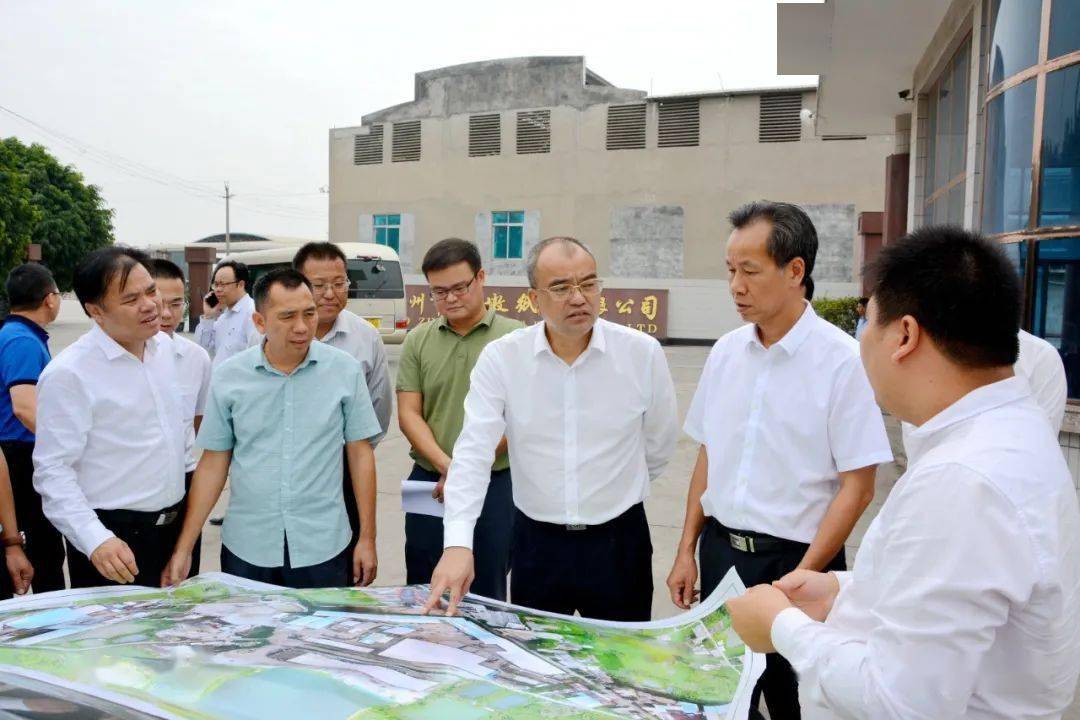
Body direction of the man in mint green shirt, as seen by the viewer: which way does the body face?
toward the camera

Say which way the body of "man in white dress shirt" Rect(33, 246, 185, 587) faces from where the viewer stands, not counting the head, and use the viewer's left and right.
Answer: facing the viewer and to the right of the viewer

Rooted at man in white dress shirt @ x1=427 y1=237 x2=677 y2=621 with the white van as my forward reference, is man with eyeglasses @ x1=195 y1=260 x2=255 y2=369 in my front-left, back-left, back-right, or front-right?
front-left

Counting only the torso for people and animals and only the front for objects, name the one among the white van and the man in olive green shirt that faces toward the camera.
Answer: the man in olive green shirt

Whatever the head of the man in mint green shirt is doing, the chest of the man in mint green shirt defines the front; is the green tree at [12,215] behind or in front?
behind

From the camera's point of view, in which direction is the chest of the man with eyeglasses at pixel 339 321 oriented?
toward the camera

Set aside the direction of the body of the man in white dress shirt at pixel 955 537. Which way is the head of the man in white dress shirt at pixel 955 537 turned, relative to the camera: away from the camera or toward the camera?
away from the camera

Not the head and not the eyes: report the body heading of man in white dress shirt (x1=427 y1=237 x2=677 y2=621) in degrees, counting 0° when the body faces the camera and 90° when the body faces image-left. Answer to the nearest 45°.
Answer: approximately 0°

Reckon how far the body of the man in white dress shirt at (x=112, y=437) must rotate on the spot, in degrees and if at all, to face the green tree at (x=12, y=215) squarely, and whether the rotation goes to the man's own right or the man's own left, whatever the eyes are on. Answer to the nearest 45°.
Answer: approximately 135° to the man's own left

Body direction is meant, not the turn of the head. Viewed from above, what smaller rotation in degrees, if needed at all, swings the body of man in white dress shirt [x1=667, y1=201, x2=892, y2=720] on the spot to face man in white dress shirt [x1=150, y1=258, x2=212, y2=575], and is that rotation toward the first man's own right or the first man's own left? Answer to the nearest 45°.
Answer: approximately 45° to the first man's own right
